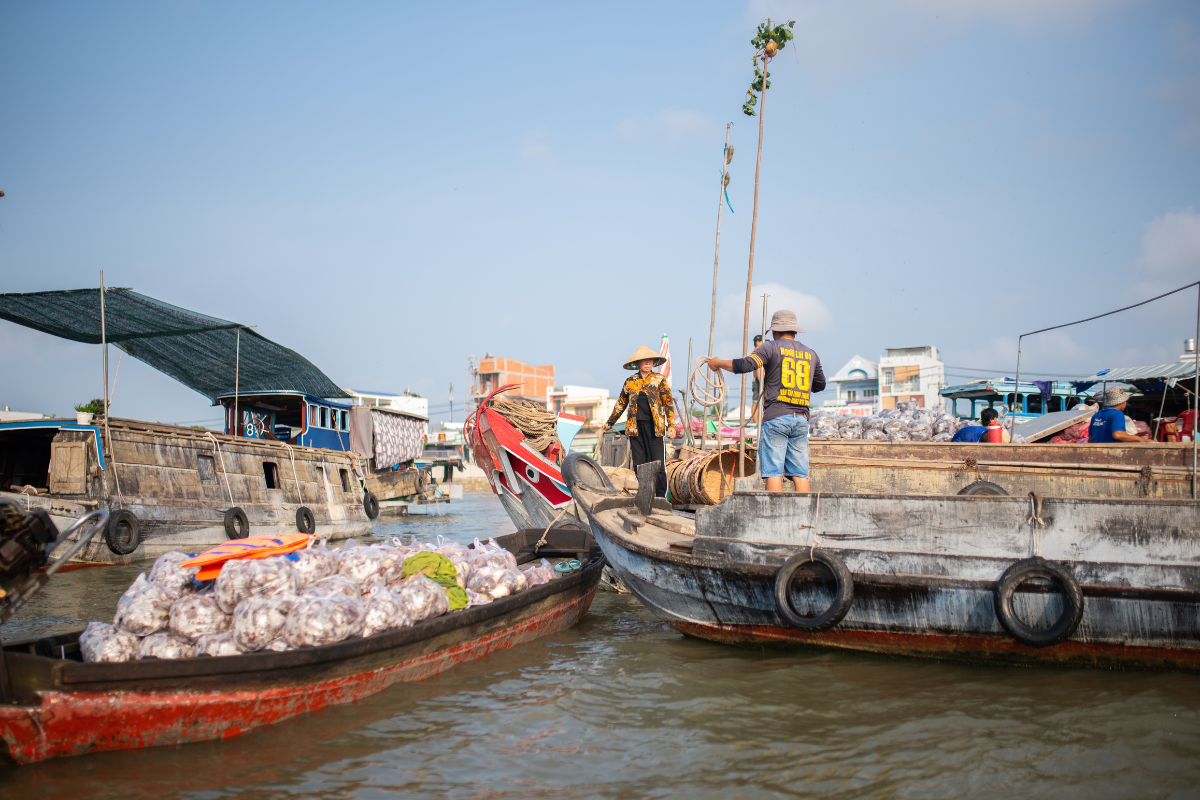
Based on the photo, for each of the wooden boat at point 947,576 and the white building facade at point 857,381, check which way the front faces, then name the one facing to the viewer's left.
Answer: the wooden boat

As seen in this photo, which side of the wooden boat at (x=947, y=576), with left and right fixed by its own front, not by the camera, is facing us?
left

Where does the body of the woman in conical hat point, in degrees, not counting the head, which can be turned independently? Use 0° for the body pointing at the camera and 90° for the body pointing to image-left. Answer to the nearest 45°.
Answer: approximately 0°

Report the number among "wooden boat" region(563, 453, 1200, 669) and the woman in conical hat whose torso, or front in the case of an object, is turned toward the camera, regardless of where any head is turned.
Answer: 1

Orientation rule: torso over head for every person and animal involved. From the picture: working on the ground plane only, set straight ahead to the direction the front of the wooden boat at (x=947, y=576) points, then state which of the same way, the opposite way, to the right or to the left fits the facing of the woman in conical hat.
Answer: to the left

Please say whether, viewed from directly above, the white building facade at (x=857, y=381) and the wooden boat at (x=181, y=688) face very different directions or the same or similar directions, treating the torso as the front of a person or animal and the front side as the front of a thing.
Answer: very different directions

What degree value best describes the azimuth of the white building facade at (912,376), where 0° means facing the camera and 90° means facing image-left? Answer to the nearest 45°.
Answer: approximately 45°

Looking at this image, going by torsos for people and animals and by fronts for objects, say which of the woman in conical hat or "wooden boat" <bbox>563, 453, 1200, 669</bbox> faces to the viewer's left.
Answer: the wooden boat

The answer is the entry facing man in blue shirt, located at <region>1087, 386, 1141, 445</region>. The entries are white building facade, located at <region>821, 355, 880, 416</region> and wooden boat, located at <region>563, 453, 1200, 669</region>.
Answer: the white building facade
